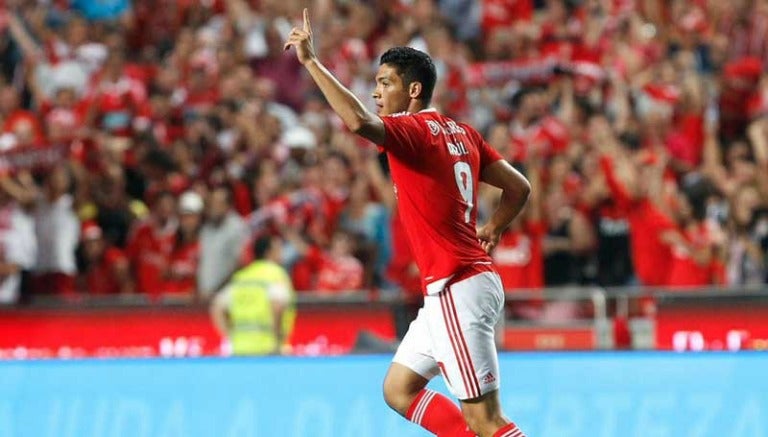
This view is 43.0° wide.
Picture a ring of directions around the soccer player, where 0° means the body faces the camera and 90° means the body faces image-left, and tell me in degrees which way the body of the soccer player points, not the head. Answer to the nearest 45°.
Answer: approximately 135°

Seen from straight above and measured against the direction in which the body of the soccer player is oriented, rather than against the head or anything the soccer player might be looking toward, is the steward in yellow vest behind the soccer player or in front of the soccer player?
in front

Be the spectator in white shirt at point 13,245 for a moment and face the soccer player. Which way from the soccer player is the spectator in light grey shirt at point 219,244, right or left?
left

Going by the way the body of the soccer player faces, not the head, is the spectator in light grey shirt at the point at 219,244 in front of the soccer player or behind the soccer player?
in front

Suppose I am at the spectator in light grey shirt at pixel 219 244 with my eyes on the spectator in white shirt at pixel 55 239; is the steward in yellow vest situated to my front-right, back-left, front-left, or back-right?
back-left

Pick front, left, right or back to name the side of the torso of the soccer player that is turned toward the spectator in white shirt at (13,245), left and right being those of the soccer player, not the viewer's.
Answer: front
